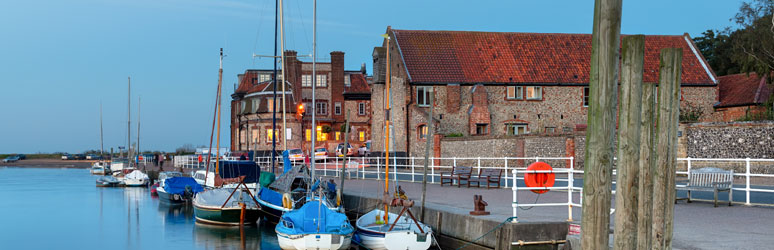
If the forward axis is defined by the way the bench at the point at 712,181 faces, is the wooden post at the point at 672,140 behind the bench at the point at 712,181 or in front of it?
in front

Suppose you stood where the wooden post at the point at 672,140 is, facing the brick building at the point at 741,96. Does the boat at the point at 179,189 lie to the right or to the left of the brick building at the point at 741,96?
left

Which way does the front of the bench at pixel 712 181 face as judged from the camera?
facing the viewer and to the left of the viewer

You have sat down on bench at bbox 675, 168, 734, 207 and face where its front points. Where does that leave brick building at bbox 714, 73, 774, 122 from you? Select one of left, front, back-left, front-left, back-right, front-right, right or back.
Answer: back-right

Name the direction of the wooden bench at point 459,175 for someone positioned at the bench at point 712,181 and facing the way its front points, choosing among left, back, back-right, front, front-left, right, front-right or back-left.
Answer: right
